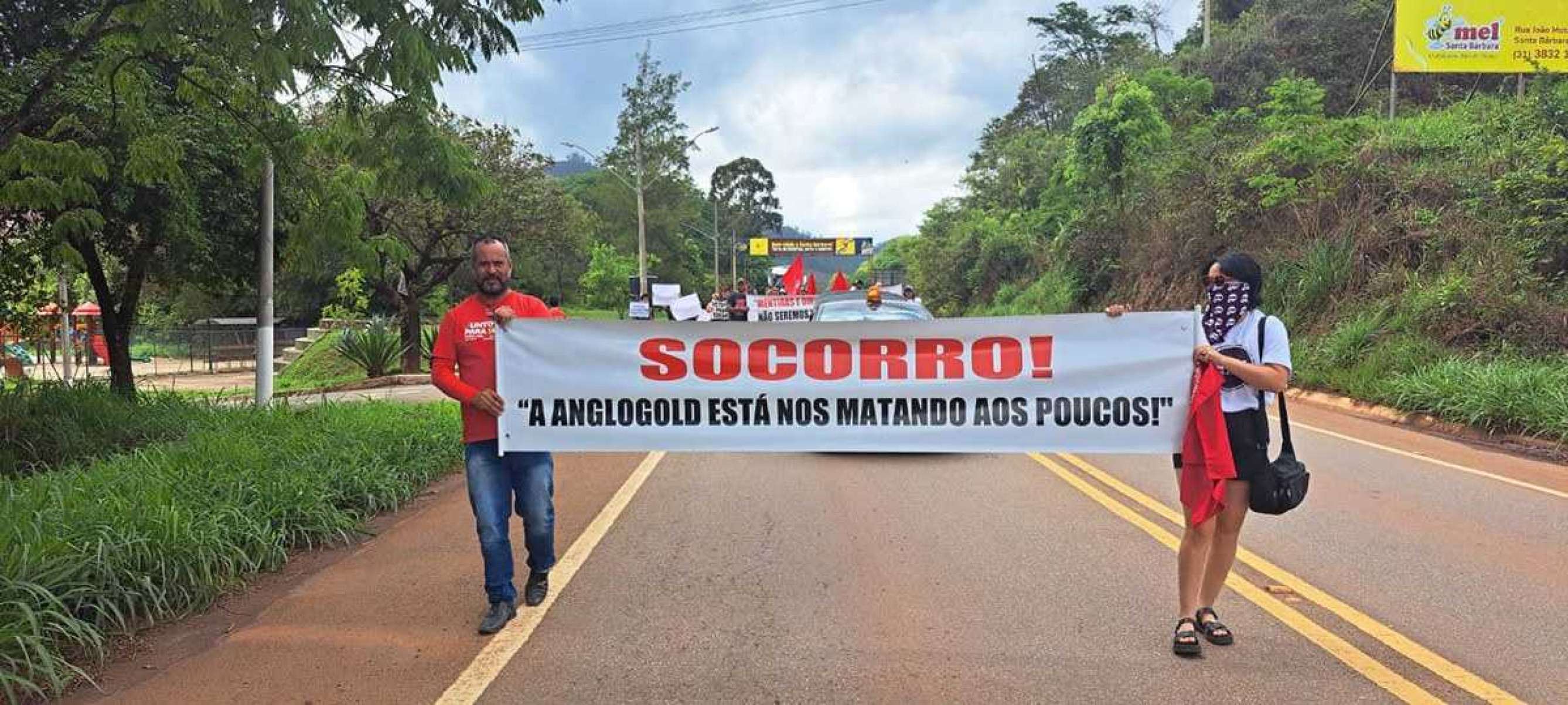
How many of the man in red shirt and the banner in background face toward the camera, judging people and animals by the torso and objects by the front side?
2

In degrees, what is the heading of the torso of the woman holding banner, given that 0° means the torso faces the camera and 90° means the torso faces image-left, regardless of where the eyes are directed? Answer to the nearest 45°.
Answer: approximately 45°

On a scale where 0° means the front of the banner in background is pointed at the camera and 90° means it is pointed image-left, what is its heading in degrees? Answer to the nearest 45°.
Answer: approximately 0°

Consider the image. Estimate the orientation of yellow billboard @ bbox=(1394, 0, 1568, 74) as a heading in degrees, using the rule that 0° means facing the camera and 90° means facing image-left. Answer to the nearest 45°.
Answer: approximately 0°
